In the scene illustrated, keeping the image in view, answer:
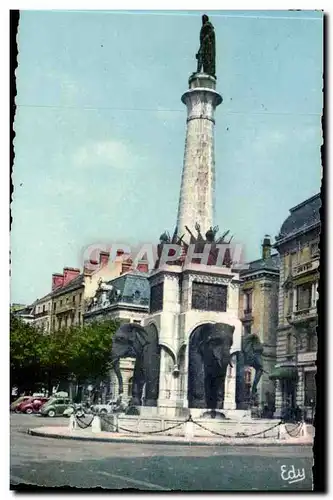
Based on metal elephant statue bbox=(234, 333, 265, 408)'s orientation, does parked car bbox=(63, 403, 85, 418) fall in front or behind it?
behind

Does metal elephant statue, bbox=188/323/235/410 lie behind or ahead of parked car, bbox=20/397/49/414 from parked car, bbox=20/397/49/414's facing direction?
behind

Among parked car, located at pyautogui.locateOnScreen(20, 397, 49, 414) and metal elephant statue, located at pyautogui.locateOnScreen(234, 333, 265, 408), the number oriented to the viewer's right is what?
1

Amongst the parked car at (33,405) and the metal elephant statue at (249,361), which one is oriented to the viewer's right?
the metal elephant statue

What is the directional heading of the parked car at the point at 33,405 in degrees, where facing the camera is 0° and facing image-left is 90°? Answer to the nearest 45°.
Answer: approximately 45°

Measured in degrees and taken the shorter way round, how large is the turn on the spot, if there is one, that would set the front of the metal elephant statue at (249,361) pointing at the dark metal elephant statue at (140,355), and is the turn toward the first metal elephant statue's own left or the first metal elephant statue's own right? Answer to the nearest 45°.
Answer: approximately 180°

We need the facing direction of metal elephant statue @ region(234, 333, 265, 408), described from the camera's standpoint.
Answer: facing to the right of the viewer
